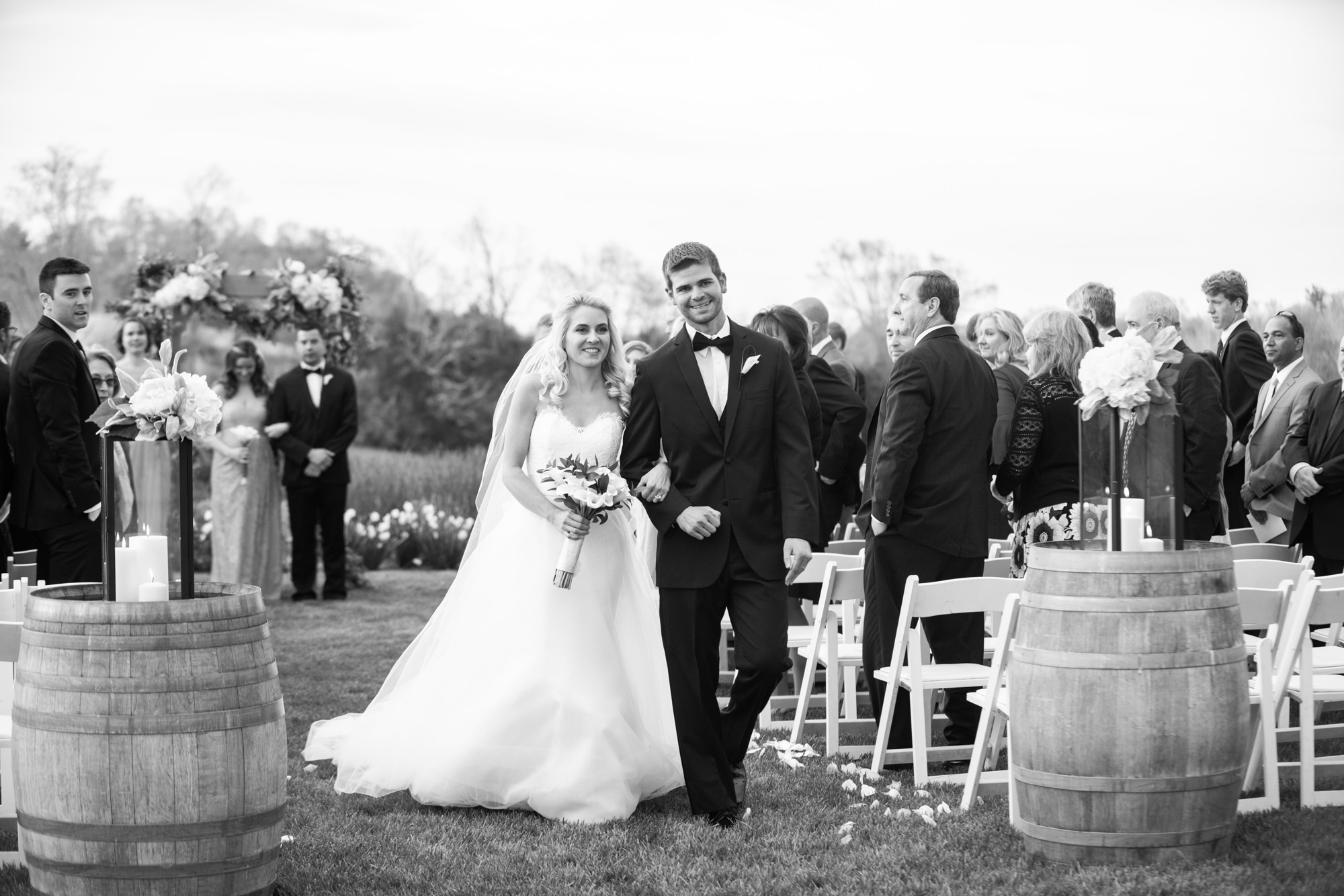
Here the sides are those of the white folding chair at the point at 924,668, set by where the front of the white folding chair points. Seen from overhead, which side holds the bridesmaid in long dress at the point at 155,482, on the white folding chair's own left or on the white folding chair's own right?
on the white folding chair's own left

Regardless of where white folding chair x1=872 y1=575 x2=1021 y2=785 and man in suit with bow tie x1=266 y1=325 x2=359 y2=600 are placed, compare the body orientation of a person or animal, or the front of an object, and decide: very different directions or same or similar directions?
very different directions

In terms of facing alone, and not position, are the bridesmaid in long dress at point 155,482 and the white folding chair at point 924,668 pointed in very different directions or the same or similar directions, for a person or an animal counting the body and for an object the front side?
very different directions

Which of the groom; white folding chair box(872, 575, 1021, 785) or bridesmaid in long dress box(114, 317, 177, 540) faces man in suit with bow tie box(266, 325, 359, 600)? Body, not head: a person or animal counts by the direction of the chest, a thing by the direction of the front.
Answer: the white folding chair

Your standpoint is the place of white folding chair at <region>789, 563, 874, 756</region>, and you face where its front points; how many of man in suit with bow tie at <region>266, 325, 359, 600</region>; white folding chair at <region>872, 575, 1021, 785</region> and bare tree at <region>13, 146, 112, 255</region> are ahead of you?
2

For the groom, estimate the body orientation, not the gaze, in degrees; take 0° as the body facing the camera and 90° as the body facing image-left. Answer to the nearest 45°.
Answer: approximately 0°

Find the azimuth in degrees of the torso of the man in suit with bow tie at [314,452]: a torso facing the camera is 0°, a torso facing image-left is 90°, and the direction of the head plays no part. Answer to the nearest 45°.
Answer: approximately 0°

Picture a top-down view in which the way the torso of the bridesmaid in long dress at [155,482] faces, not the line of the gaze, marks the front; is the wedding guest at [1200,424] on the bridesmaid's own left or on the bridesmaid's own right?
on the bridesmaid's own left

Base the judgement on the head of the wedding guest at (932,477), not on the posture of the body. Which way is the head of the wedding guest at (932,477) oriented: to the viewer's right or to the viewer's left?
to the viewer's left

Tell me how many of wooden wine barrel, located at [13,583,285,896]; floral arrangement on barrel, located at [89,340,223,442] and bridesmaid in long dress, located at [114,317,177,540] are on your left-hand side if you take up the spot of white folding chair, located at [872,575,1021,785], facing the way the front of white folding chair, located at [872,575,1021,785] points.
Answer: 3
